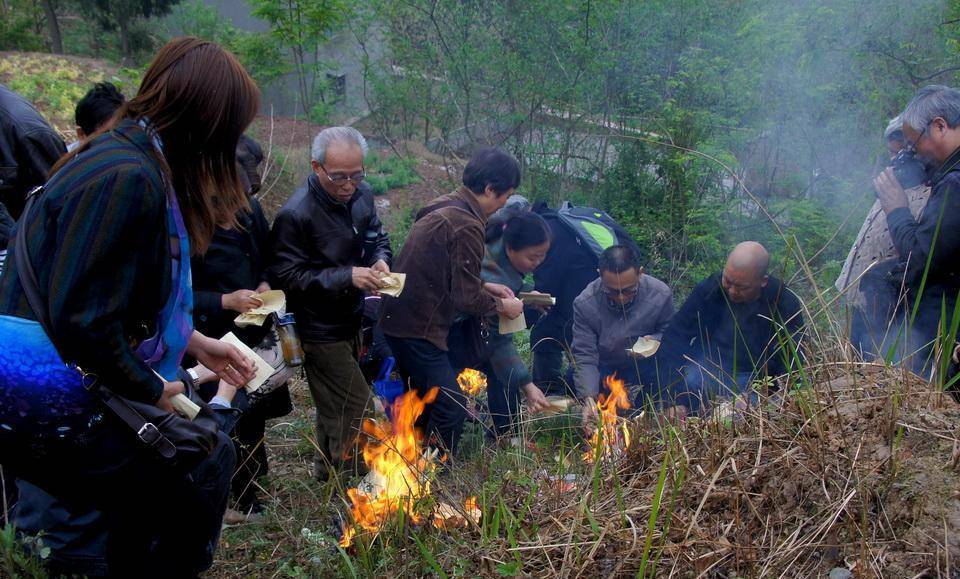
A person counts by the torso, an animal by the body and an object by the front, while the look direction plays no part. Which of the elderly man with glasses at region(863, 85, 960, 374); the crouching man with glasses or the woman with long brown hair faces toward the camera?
the crouching man with glasses

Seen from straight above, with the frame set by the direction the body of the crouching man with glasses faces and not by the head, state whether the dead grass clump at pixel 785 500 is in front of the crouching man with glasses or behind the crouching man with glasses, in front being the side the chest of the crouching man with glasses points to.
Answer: in front

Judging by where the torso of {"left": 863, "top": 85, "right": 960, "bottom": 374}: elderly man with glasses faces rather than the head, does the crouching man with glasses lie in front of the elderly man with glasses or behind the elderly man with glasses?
in front

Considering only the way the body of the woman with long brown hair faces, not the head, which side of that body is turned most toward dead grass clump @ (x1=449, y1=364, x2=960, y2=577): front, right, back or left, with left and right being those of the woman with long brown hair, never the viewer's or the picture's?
front

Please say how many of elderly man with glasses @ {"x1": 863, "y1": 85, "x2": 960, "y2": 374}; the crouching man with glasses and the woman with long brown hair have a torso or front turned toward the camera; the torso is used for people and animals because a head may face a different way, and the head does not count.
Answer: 1

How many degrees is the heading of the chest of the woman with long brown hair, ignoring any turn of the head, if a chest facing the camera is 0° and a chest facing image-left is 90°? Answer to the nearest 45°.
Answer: approximately 270°

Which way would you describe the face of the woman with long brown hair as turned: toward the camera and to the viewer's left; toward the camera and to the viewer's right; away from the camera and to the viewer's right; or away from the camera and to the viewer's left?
away from the camera and to the viewer's right

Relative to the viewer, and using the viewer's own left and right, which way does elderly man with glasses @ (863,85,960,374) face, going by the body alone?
facing to the left of the viewer

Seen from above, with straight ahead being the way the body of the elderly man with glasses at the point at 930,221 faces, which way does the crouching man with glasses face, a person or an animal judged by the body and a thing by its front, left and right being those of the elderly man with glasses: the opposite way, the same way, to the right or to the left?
to the left

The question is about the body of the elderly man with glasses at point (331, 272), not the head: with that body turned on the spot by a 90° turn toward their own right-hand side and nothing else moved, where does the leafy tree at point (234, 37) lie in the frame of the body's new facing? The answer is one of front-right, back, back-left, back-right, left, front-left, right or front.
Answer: back-right

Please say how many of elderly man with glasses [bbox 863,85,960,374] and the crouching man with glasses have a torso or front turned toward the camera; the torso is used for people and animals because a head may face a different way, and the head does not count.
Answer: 1

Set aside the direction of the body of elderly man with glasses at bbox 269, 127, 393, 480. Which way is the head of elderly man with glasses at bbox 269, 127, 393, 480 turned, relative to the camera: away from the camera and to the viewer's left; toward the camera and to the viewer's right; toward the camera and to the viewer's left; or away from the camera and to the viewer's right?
toward the camera and to the viewer's right

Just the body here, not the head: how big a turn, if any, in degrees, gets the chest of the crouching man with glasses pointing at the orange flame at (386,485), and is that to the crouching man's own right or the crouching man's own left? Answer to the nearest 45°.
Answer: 0° — they already face it

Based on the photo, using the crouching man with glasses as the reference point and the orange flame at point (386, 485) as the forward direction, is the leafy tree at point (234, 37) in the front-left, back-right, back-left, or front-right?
back-right

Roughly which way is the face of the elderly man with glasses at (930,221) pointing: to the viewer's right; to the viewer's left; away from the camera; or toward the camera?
to the viewer's left

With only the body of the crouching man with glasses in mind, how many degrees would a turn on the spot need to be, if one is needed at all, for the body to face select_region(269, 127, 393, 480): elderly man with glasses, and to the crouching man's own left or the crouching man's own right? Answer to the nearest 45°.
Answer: approximately 45° to the crouching man's own right

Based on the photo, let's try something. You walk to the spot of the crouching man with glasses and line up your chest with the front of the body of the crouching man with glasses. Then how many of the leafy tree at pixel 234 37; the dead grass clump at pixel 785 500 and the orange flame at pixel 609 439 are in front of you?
2
